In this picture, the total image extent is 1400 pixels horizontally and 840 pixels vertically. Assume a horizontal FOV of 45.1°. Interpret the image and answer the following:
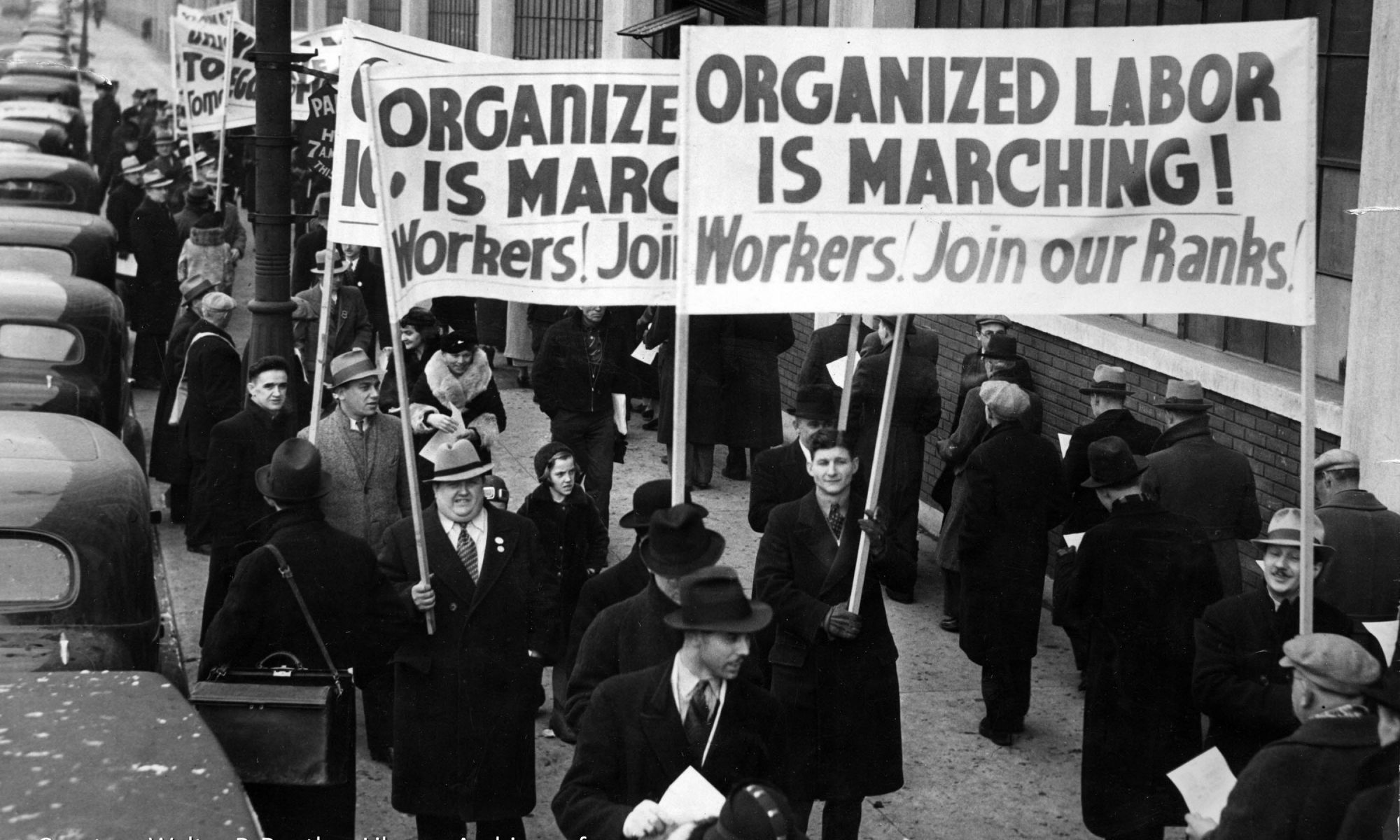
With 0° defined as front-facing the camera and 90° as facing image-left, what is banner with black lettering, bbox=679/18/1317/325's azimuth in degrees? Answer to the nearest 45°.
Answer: approximately 0°

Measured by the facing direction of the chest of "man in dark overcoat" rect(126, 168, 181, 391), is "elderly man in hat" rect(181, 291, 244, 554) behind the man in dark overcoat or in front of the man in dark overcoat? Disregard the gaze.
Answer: in front

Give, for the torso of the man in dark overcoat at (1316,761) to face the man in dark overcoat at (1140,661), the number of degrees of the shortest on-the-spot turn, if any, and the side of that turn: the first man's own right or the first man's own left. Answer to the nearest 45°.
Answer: approximately 45° to the first man's own right

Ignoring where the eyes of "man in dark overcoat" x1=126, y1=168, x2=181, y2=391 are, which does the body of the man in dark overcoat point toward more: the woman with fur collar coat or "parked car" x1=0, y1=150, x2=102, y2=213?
the woman with fur collar coat

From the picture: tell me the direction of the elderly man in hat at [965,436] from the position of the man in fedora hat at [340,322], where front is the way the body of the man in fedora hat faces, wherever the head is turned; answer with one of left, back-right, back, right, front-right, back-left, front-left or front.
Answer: front-left

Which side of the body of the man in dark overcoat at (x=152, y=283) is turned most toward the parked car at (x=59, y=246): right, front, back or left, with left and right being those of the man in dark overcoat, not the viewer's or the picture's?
right

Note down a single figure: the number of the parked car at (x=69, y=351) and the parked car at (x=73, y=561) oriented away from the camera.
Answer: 2

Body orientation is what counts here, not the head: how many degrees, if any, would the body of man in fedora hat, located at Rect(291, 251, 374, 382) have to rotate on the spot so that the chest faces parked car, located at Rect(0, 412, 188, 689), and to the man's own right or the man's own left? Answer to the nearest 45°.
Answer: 0° — they already face it

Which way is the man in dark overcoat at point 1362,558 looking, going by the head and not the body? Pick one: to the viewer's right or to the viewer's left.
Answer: to the viewer's left

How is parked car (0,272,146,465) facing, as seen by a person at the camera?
facing away from the viewer

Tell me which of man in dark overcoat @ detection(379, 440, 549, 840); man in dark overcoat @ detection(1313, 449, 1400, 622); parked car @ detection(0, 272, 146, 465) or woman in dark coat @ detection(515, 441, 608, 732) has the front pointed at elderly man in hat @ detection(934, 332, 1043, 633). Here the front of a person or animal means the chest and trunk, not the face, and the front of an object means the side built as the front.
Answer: man in dark overcoat @ detection(1313, 449, 1400, 622)

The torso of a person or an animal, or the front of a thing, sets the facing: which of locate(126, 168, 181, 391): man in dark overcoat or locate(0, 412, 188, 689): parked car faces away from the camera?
the parked car

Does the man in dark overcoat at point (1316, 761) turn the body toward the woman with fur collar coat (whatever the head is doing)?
yes
